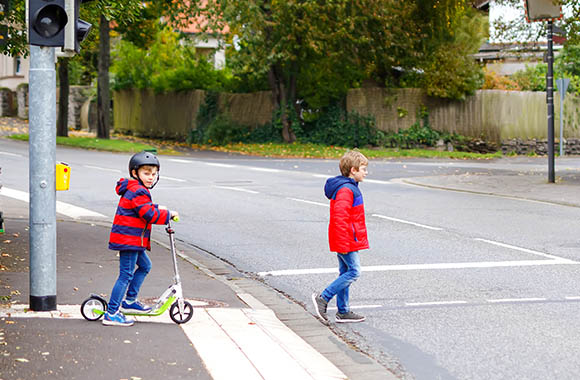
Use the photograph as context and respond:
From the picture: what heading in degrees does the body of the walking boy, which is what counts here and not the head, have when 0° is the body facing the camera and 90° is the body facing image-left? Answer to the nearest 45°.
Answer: approximately 270°

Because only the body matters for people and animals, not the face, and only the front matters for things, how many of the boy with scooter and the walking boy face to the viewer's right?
2

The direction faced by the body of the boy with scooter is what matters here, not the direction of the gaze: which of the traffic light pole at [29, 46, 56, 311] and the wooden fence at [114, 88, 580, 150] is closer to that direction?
the wooden fence

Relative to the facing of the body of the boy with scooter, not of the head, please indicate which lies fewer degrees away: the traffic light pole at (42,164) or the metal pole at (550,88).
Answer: the metal pole

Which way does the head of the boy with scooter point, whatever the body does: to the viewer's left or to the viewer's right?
to the viewer's right

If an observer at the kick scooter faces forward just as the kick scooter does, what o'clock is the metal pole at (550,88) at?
The metal pole is roughly at 10 o'clock from the kick scooter.

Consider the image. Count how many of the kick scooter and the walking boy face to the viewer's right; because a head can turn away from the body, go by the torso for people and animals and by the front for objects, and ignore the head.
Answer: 2

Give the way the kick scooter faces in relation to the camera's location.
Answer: facing to the right of the viewer

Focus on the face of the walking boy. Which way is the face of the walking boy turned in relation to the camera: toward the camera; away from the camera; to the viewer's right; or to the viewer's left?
to the viewer's right

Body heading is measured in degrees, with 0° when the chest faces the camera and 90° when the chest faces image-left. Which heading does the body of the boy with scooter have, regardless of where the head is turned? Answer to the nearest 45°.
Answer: approximately 270°
